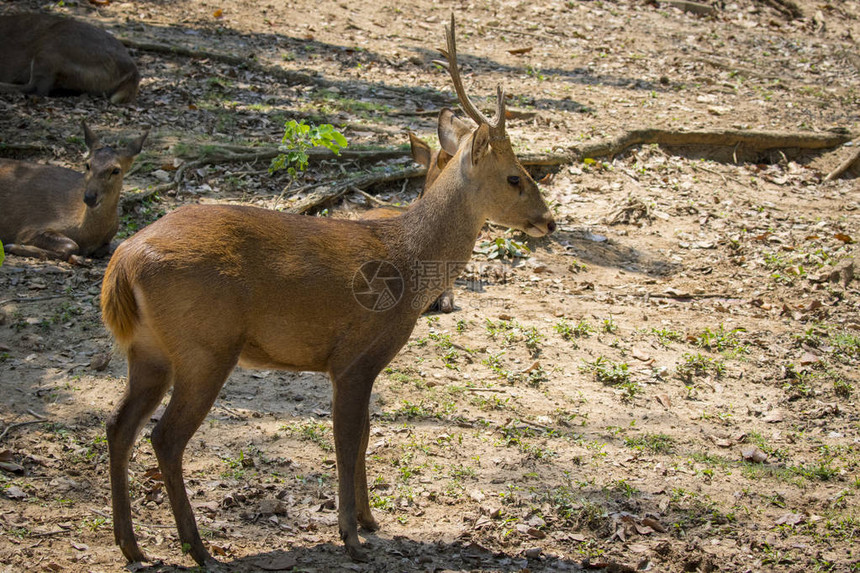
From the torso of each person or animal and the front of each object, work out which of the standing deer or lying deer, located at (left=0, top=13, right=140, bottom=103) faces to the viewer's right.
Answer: the standing deer

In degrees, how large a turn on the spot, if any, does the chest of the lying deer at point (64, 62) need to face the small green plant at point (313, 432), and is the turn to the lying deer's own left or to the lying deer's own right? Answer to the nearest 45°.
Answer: approximately 90° to the lying deer's own left

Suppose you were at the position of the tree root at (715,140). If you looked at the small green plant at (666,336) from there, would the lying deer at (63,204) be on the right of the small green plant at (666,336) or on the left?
right

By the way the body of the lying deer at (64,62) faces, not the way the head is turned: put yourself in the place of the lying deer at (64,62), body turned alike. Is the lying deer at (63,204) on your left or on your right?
on your left

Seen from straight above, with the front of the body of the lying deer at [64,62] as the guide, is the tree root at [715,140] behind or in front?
behind

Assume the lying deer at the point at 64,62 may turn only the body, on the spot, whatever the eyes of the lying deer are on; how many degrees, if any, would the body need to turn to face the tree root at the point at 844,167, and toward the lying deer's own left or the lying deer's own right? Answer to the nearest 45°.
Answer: approximately 180°

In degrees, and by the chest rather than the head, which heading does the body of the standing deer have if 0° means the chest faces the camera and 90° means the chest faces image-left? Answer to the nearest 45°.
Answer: approximately 270°

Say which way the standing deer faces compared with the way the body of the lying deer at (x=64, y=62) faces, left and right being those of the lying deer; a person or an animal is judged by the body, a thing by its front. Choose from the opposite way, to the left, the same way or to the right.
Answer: the opposite way

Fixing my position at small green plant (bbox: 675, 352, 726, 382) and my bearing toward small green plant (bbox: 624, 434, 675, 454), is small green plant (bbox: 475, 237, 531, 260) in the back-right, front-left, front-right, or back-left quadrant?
back-right

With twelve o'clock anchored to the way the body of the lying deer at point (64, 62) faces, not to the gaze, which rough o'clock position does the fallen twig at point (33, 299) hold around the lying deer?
The fallen twig is roughly at 9 o'clock from the lying deer.

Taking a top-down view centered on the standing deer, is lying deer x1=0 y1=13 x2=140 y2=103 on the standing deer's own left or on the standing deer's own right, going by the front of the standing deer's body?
on the standing deer's own left

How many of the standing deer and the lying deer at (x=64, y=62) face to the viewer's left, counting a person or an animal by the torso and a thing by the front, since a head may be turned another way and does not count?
1

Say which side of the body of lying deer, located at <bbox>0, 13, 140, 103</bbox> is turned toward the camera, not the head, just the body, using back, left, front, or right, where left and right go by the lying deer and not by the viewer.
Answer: left
